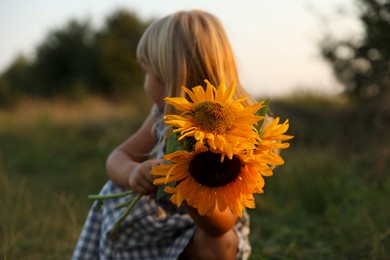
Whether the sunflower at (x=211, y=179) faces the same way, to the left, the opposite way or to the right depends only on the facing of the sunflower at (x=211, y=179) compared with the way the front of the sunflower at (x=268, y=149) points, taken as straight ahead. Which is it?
to the right

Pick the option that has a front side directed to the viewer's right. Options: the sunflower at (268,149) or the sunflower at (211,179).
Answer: the sunflower at (268,149)

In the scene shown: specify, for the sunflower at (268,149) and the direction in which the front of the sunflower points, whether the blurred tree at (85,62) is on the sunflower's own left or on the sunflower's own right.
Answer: on the sunflower's own left

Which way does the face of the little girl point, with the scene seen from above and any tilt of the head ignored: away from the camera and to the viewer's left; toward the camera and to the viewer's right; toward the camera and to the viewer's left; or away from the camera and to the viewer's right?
away from the camera and to the viewer's left

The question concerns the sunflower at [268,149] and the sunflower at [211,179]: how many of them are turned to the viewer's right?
1

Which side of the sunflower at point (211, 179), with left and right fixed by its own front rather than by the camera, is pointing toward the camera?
front

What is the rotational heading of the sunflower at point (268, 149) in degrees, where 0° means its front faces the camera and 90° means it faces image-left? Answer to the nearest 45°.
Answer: approximately 270°
